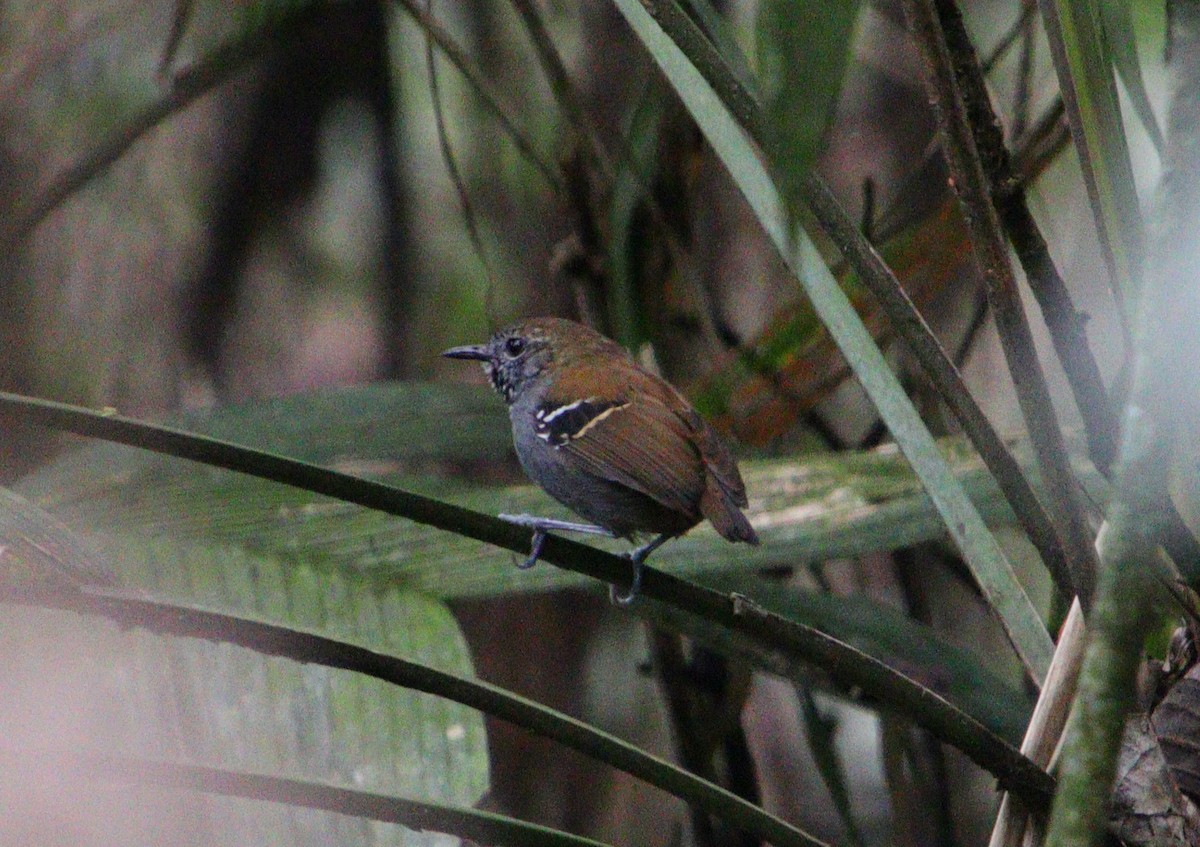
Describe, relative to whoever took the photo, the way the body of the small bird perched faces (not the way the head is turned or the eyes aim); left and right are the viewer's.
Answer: facing to the left of the viewer

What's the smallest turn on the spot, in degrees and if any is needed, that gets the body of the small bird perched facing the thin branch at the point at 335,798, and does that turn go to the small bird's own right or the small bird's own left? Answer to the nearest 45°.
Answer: approximately 90° to the small bird's own left

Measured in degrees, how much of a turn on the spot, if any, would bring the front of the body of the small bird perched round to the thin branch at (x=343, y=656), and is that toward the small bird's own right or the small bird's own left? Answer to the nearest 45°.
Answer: approximately 90° to the small bird's own left

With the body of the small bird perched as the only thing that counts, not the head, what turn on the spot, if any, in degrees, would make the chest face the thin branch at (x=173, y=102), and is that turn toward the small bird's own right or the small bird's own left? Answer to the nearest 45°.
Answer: approximately 45° to the small bird's own right
